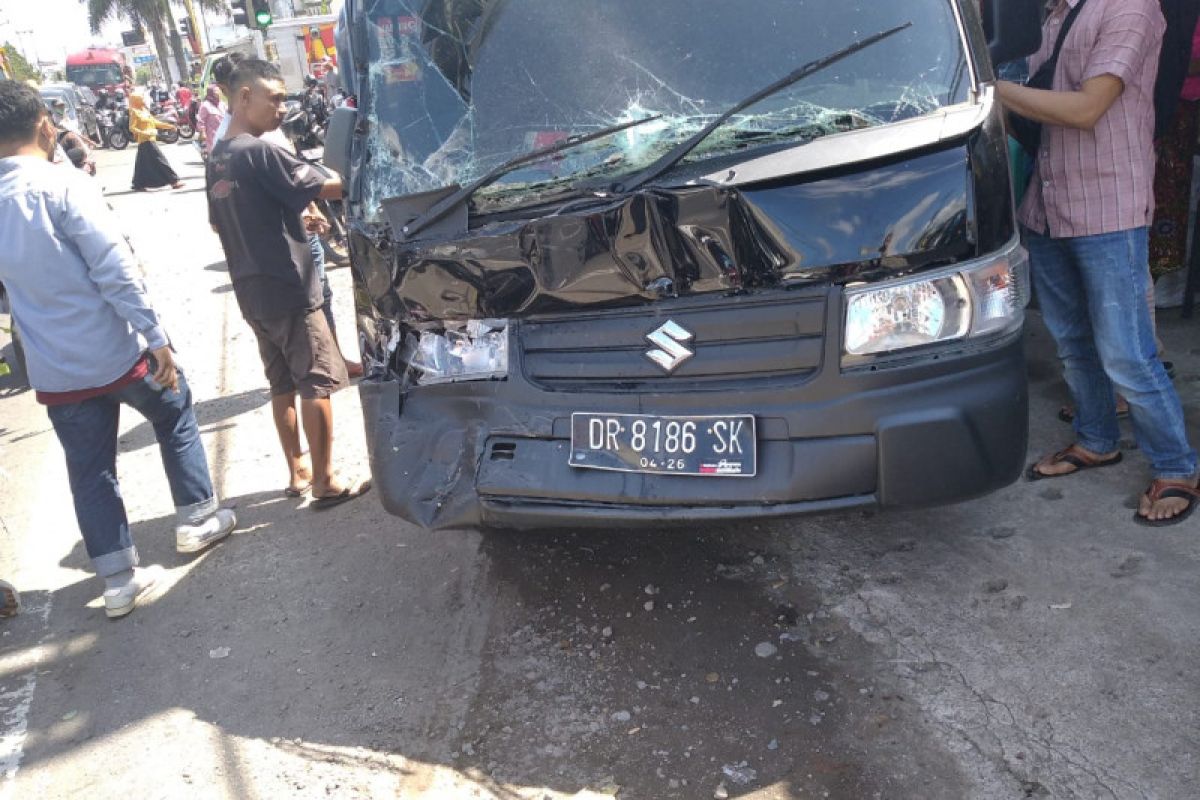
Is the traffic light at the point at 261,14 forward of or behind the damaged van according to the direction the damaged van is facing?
behind

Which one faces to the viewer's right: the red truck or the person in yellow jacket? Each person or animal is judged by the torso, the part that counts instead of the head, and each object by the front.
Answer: the person in yellow jacket

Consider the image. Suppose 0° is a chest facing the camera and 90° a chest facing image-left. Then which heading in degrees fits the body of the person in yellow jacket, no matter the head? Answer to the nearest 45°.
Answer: approximately 270°

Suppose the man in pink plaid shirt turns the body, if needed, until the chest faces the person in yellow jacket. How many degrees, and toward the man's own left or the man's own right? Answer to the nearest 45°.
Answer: approximately 90° to the man's own right

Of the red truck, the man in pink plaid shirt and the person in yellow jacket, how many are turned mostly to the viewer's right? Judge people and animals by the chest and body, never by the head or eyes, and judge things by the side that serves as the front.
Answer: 1

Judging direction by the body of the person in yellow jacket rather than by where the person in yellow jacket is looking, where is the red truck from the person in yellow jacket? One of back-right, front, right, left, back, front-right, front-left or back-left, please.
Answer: left

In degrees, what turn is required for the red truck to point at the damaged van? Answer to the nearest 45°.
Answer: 0° — it already faces it

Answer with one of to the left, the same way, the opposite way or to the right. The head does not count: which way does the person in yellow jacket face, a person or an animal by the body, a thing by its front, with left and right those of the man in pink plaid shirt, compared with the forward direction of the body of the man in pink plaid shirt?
the opposite way

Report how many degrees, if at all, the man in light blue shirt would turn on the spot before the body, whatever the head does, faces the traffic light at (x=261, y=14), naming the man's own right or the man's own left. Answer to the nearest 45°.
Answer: approximately 45° to the man's own left

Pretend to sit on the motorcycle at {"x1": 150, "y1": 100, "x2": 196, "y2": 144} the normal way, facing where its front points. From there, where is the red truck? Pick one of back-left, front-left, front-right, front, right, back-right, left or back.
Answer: back-right

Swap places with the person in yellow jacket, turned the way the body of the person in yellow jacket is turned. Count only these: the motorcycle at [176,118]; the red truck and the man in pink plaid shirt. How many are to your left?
2

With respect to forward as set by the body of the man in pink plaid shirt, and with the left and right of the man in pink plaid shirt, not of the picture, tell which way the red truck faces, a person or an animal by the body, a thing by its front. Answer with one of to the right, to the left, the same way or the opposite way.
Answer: to the left

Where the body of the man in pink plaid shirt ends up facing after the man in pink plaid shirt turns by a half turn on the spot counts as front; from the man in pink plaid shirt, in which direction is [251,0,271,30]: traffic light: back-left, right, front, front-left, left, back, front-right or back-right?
left
